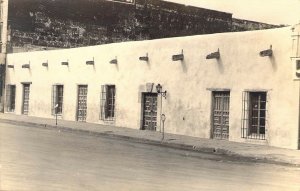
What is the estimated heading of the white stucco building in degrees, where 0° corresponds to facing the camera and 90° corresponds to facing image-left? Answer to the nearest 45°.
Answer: approximately 45°
